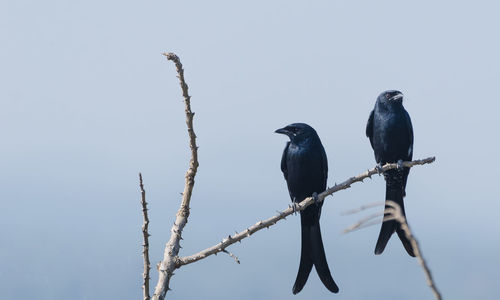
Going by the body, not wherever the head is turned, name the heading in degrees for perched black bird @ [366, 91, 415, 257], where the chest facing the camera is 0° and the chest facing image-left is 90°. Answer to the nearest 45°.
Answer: approximately 0°

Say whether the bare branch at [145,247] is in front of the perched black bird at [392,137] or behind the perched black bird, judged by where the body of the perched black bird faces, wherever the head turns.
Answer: in front

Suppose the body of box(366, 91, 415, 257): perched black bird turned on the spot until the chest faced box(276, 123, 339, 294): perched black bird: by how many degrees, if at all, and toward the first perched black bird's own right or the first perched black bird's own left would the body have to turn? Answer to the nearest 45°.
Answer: approximately 45° to the first perched black bird's own right
